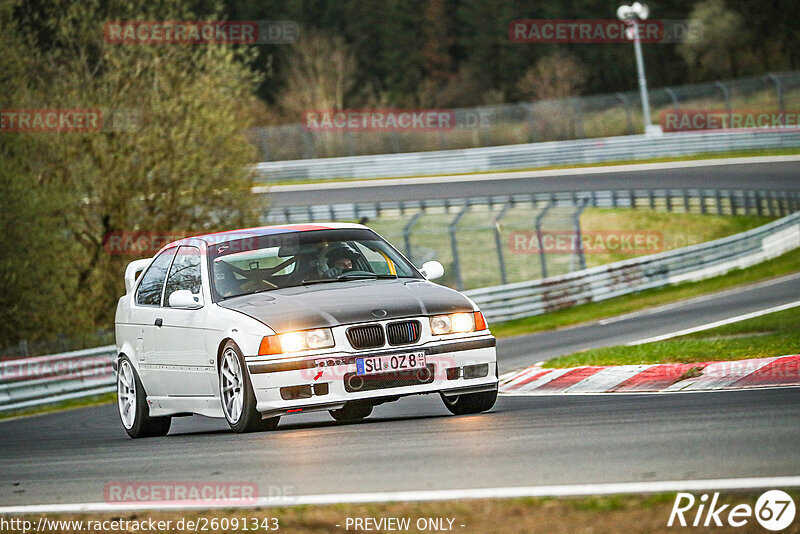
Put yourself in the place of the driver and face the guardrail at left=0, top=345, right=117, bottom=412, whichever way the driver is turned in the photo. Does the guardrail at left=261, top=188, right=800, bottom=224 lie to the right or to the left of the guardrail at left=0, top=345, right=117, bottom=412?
right

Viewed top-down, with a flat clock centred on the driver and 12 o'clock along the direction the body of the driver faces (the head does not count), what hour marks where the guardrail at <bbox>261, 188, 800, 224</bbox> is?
The guardrail is roughly at 8 o'clock from the driver.

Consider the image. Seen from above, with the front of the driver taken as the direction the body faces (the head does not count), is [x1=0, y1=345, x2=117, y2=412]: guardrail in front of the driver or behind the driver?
behind

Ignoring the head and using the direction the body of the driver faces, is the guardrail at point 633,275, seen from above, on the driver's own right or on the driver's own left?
on the driver's own left

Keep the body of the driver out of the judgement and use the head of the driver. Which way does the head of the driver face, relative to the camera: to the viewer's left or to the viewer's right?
to the viewer's right

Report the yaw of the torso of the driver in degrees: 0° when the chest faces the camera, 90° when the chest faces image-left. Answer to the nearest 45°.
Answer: approximately 315°

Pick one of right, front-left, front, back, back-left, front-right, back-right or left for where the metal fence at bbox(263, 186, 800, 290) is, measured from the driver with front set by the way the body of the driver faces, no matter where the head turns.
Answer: back-left

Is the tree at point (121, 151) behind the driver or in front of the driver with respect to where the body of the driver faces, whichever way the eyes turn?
behind
